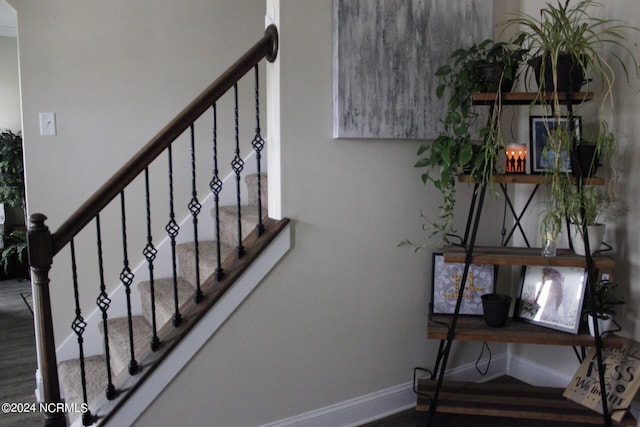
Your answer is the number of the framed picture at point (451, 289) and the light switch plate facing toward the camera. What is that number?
2

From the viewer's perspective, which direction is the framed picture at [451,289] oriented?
toward the camera

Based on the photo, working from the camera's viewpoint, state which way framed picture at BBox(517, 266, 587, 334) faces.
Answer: facing the viewer and to the left of the viewer

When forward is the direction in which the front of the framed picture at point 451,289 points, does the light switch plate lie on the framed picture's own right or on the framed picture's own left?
on the framed picture's own right

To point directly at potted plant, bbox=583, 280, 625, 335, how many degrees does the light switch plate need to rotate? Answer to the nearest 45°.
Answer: approximately 45° to its left

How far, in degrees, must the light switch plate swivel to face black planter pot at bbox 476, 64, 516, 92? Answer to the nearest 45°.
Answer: approximately 45° to its left
